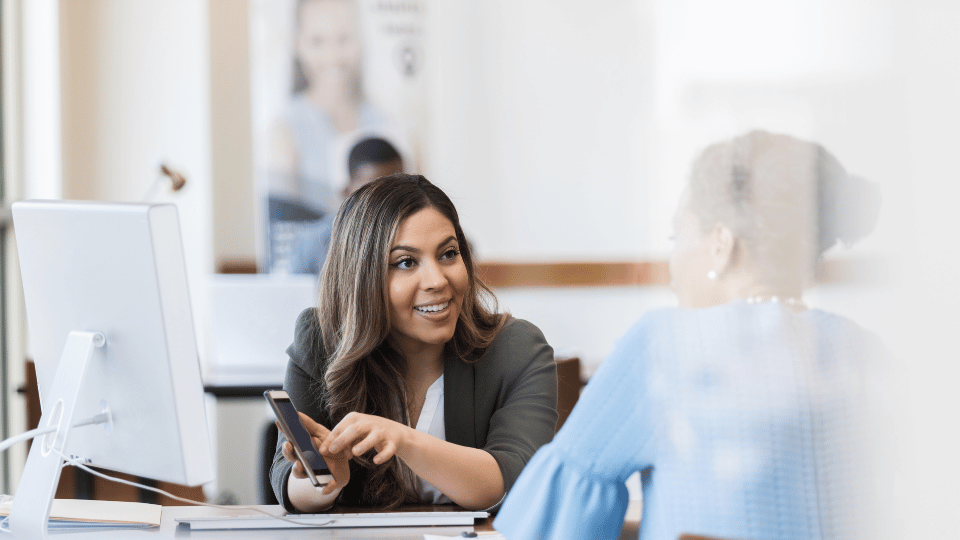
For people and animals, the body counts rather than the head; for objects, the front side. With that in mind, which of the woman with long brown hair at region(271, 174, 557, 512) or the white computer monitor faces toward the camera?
the woman with long brown hair

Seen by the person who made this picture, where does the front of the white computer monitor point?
facing away from the viewer and to the right of the viewer

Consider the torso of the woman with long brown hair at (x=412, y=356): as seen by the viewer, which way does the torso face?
toward the camera

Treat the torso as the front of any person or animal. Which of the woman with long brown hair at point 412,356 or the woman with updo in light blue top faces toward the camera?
the woman with long brown hair

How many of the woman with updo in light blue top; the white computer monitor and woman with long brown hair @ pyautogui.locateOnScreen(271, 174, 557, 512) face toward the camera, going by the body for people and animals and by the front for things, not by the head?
1

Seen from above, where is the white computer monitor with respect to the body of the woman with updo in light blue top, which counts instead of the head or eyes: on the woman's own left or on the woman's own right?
on the woman's own left

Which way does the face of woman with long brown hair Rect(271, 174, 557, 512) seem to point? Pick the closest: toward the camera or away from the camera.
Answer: toward the camera

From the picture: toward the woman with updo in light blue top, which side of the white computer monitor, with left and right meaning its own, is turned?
right

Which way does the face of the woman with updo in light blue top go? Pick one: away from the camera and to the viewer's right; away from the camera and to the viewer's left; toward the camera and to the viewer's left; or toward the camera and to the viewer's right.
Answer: away from the camera and to the viewer's left

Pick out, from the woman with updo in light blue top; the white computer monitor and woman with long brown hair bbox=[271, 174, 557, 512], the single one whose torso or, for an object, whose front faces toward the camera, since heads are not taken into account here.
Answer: the woman with long brown hair

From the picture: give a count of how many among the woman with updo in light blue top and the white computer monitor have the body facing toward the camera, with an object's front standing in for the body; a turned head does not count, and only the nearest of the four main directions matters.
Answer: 0

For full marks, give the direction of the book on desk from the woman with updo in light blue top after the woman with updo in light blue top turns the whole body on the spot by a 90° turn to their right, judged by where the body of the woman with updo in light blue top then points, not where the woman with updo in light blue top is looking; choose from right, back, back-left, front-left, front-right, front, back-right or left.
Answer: back-left
